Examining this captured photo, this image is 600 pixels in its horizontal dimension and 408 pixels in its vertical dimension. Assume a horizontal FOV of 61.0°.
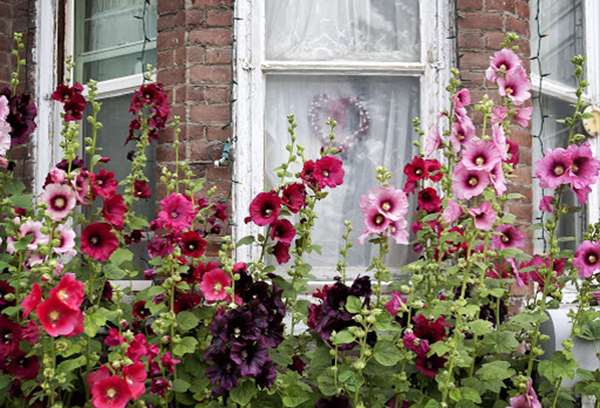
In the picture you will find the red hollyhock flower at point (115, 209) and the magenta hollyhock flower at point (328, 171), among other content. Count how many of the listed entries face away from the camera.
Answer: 0

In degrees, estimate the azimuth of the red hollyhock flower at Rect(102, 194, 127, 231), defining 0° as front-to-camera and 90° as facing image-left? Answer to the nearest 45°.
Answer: approximately 315°

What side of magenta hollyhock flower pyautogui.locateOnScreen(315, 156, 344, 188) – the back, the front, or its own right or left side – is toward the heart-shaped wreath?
back

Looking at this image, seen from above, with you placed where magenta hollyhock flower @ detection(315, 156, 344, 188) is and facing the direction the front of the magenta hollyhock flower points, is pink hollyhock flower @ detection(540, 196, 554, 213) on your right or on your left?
on your left

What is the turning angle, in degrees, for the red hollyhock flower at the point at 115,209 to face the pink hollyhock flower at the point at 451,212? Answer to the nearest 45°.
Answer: approximately 45° to its left

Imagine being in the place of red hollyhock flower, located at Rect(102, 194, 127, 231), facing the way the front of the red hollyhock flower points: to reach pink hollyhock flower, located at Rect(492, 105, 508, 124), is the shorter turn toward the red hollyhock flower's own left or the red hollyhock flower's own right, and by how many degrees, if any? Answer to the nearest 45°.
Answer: approximately 45° to the red hollyhock flower's own left

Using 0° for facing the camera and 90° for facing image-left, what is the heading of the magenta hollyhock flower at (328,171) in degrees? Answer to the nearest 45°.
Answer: approximately 0°

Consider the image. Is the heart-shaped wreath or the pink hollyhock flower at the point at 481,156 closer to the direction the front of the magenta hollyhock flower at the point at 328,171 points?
the pink hollyhock flower

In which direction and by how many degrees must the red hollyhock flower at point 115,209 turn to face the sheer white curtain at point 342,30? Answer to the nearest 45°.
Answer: approximately 90° to its left
